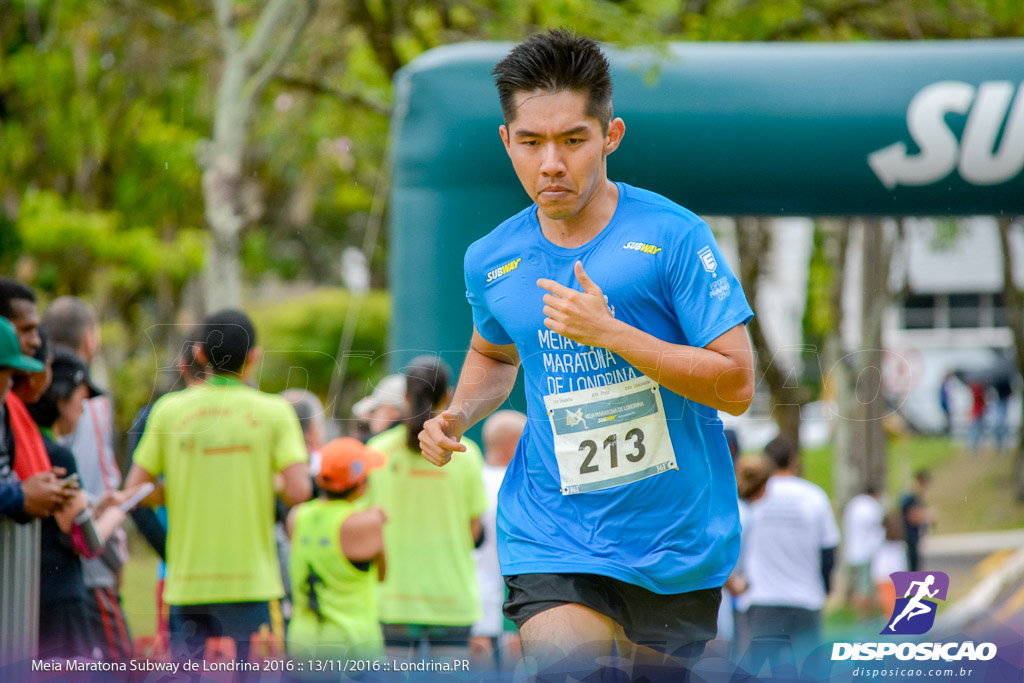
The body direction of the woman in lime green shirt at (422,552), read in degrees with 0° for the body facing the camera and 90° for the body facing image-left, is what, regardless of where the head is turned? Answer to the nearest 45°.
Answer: approximately 180°

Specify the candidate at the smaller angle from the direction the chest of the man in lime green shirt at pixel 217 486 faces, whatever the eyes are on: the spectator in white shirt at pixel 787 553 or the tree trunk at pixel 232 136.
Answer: the tree trunk

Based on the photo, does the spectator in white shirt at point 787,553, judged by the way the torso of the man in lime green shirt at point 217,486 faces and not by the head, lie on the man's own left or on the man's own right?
on the man's own right

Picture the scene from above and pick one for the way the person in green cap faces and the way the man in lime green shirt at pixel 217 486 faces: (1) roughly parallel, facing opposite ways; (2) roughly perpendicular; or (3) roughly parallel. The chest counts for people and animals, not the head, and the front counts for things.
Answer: roughly perpendicular

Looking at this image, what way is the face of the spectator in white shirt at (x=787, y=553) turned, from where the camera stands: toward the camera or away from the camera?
away from the camera

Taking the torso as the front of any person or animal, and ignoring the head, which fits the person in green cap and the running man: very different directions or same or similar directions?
very different directions

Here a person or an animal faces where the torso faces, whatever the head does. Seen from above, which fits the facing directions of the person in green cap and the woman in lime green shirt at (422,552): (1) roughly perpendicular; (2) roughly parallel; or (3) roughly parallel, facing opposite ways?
roughly perpendicular

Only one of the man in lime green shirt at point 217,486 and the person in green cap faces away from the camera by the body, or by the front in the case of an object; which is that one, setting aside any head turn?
the man in lime green shirt

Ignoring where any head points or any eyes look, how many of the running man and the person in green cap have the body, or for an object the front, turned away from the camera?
0

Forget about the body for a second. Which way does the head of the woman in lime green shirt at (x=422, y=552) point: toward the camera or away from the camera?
away from the camera

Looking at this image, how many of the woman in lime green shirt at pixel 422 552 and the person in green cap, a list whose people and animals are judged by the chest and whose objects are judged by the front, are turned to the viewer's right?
1

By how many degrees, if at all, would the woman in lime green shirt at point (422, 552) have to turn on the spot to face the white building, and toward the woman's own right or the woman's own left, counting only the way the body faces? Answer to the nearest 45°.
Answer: approximately 45° to the woman's own right

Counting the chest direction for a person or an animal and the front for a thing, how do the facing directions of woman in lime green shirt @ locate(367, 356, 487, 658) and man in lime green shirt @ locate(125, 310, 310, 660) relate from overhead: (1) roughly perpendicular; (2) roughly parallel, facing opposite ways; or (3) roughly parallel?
roughly parallel

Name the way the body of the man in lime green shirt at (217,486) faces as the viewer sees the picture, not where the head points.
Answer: away from the camera

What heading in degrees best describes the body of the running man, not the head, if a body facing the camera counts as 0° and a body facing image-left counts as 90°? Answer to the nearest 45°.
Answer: approximately 45°

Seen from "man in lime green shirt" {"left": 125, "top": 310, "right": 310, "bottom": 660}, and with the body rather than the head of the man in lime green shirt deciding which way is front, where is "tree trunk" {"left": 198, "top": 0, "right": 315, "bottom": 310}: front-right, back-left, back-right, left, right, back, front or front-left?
front

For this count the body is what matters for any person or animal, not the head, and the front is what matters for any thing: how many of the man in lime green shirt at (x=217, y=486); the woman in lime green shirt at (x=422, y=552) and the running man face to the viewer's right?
0

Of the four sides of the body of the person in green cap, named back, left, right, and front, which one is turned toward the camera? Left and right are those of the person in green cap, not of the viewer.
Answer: right

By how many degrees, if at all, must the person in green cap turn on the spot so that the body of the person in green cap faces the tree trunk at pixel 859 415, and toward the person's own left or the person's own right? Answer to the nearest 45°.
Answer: approximately 45° to the person's own left
